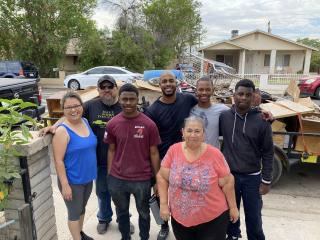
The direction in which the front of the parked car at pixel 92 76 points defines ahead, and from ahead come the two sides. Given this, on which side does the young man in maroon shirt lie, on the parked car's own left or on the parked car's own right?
on the parked car's own left

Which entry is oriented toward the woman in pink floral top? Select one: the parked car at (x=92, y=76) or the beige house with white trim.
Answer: the beige house with white trim

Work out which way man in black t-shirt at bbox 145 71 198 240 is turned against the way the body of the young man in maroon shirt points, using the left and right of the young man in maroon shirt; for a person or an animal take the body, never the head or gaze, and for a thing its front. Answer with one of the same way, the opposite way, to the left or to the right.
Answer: the same way

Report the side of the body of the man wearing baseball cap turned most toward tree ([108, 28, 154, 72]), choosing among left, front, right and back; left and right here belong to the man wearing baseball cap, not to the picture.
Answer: back

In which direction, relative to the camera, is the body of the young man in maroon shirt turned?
toward the camera

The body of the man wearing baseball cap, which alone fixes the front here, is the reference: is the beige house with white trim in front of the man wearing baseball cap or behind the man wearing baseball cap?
behind

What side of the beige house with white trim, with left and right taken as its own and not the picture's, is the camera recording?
front

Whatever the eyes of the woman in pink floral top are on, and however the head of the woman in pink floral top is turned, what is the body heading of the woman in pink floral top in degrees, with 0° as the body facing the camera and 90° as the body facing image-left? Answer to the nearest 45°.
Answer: approximately 0°

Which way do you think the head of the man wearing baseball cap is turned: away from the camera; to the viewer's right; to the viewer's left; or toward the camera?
toward the camera

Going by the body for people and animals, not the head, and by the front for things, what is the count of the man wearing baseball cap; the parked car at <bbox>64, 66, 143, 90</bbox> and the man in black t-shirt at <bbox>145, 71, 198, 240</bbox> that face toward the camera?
2

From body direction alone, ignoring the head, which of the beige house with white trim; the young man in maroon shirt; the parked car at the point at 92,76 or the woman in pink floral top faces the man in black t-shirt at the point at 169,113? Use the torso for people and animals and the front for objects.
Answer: the beige house with white trim

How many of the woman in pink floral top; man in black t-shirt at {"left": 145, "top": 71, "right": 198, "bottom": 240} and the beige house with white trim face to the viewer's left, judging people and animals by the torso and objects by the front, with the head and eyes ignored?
0

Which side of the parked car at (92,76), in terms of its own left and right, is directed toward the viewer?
left

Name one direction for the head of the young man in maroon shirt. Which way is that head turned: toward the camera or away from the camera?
toward the camera

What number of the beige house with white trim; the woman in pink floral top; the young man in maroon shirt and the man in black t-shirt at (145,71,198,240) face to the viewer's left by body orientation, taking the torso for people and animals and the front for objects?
0

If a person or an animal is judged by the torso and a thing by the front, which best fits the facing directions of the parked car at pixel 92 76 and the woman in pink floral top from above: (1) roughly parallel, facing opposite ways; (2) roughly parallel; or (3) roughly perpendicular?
roughly perpendicular

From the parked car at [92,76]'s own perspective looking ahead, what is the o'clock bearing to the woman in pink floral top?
The woman in pink floral top is roughly at 9 o'clock from the parked car.
